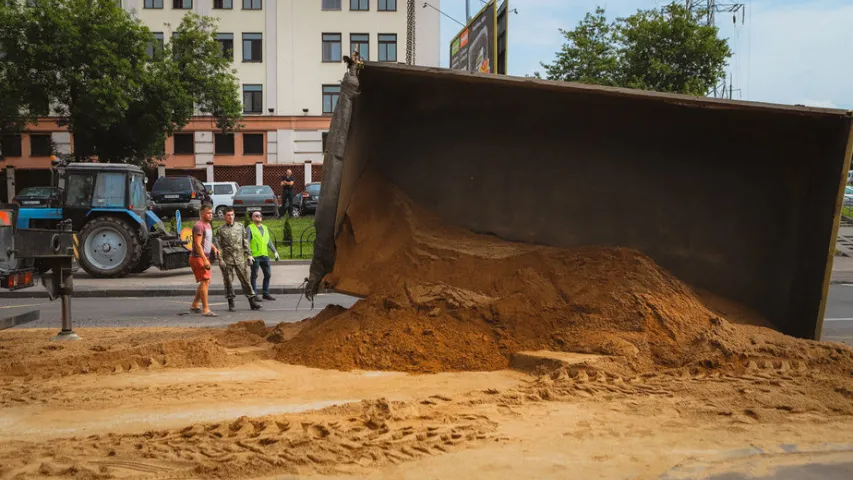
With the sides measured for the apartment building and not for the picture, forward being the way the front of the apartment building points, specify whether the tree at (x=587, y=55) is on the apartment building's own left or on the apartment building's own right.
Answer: on the apartment building's own left

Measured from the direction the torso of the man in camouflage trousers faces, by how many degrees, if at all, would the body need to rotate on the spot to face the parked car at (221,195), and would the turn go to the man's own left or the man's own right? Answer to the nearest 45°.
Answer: approximately 180°

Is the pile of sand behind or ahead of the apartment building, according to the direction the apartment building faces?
ahead

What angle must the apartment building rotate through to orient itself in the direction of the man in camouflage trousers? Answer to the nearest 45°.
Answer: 0° — it already faces them

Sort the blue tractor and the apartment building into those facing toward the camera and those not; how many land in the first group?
1
